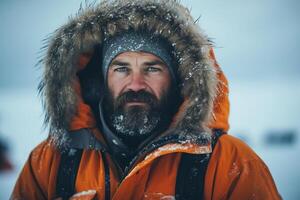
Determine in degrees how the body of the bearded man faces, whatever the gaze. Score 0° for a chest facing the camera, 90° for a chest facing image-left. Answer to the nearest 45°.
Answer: approximately 0°

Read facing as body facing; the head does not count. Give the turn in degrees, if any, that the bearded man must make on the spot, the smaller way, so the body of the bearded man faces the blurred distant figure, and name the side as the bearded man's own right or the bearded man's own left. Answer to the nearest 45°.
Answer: approximately 135° to the bearded man's own right
